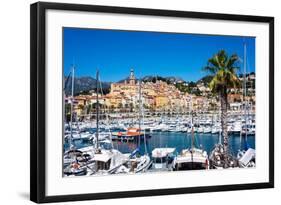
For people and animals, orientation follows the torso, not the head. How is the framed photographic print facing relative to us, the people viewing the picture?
facing the viewer and to the right of the viewer
